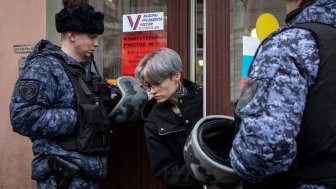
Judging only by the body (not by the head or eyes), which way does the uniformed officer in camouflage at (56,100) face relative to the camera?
to the viewer's right

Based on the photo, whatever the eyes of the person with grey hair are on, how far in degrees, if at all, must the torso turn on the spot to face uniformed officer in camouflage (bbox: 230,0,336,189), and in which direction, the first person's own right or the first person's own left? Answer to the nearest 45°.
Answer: approximately 45° to the first person's own left

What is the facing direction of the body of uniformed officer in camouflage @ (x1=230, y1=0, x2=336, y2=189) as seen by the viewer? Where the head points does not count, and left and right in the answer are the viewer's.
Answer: facing away from the viewer and to the left of the viewer

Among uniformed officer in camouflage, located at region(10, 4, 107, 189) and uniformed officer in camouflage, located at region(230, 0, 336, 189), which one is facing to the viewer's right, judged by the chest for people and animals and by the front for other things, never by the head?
uniformed officer in camouflage, located at region(10, 4, 107, 189)

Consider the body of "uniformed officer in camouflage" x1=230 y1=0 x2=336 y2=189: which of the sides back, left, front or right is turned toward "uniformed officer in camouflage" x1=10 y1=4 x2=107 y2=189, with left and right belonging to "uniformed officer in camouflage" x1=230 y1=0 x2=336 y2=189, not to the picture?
front

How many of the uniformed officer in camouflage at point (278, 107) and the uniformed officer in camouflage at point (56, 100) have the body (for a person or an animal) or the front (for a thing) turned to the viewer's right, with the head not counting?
1

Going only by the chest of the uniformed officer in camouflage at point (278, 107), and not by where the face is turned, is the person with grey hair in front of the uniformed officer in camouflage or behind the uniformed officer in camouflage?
in front
